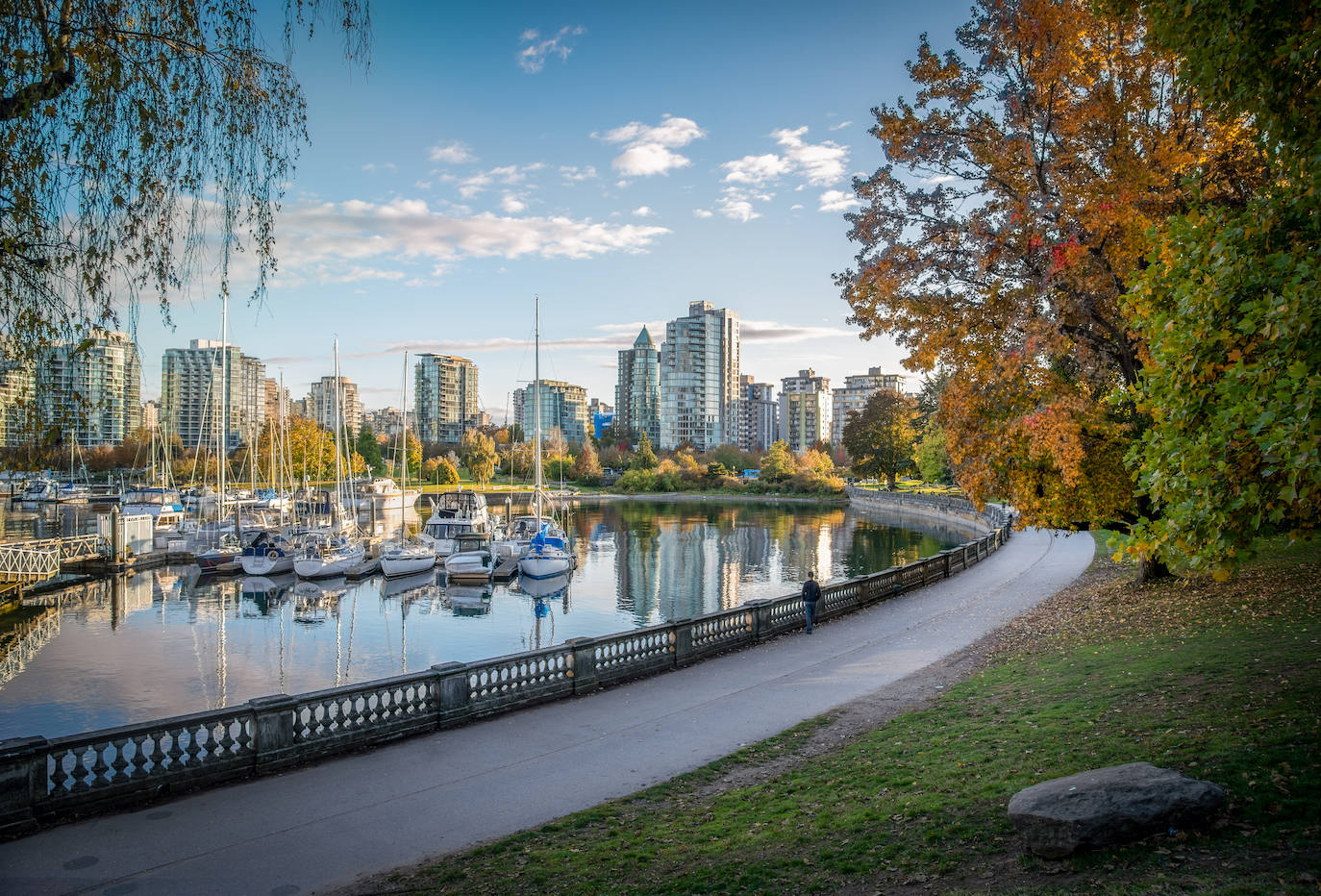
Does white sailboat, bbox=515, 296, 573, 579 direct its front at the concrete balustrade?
yes

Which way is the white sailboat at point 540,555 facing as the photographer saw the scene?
facing the viewer

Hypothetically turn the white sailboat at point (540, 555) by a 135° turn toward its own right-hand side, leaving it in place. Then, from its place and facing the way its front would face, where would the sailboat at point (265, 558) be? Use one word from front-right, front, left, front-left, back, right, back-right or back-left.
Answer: front-left

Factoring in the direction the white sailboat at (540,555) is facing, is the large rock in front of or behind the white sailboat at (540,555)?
in front
